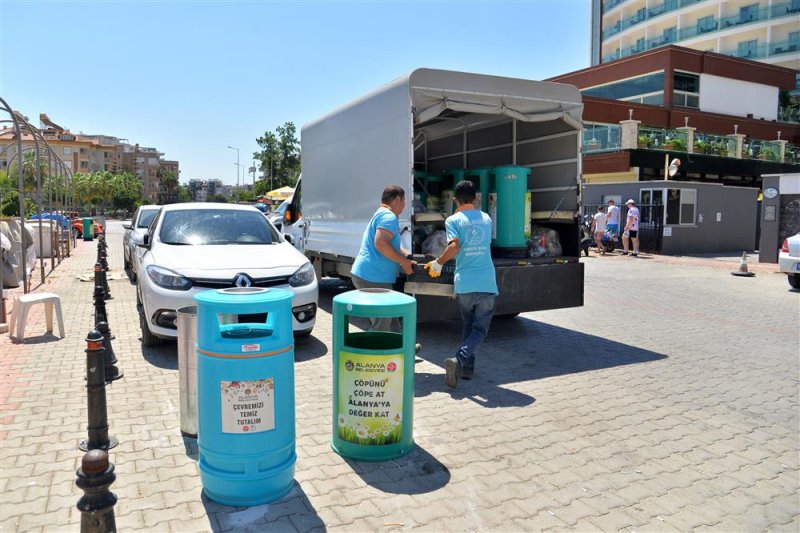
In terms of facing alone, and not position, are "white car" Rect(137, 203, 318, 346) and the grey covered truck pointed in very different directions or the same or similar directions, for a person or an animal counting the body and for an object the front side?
very different directions

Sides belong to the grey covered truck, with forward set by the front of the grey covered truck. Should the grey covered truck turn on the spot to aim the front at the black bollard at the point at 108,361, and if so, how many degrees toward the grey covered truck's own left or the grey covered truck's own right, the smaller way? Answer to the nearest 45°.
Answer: approximately 90° to the grey covered truck's own left

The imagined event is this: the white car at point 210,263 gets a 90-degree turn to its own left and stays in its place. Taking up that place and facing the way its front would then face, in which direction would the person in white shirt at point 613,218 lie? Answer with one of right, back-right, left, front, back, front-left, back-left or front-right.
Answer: front-left

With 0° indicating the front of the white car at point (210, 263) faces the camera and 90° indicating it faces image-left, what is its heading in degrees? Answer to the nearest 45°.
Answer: approximately 0°

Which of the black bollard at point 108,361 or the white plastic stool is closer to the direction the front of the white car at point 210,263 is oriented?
the black bollard

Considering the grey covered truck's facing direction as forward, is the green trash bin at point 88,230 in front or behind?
in front

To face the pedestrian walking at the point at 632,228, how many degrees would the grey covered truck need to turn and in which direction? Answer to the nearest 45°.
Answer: approximately 90° to its right

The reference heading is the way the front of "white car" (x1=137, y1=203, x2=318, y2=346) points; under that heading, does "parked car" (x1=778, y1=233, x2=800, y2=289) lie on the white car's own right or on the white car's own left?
on the white car's own left

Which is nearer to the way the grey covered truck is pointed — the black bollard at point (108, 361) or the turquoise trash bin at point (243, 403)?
the black bollard

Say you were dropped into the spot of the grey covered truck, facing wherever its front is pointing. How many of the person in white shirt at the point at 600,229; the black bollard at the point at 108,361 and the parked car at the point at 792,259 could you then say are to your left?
1

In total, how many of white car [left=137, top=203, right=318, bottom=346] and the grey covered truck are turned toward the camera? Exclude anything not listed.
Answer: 1

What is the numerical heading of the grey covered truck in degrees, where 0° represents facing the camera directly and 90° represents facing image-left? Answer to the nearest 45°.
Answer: approximately 135°

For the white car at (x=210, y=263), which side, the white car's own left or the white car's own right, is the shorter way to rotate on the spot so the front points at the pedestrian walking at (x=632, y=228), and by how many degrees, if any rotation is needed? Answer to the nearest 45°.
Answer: approximately 135° to the white car's own left
